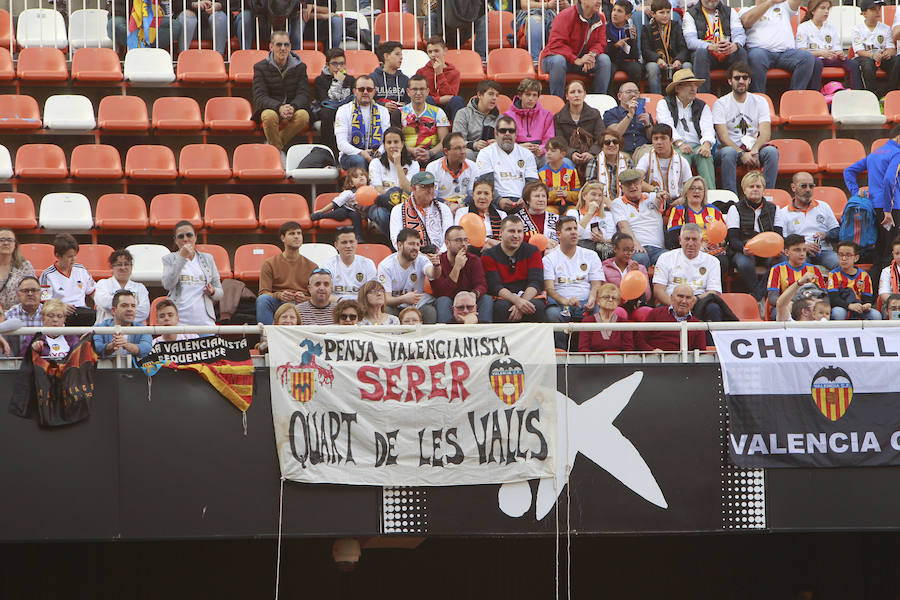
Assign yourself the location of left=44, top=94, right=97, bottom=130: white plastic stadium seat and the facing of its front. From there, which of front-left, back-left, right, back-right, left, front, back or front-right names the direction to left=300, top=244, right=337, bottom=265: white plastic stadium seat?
front-left

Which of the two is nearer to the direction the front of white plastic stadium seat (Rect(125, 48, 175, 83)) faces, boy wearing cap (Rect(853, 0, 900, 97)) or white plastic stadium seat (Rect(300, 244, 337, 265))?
the white plastic stadium seat

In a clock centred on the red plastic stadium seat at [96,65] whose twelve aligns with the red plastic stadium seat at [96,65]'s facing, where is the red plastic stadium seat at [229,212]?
the red plastic stadium seat at [229,212] is roughly at 11 o'clock from the red plastic stadium seat at [96,65].

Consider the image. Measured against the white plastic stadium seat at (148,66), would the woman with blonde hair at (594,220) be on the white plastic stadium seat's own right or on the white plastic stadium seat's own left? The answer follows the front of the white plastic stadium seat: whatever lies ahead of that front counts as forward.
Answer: on the white plastic stadium seat's own left

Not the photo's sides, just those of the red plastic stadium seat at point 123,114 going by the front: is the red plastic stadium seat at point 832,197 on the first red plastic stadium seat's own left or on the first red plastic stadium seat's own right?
on the first red plastic stadium seat's own left

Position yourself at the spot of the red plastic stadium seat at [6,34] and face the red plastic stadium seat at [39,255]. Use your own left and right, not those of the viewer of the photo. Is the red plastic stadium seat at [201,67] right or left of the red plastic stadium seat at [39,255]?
left

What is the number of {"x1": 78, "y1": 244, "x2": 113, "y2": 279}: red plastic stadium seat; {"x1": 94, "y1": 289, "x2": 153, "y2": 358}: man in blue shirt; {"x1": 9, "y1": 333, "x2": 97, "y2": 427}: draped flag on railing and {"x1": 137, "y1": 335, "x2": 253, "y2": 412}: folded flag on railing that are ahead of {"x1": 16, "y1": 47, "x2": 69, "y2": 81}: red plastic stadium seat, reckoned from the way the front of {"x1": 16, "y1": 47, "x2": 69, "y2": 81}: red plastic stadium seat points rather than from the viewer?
4

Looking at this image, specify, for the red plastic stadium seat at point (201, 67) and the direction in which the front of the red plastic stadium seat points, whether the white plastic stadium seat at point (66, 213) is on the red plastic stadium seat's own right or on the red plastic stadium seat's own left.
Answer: on the red plastic stadium seat's own right

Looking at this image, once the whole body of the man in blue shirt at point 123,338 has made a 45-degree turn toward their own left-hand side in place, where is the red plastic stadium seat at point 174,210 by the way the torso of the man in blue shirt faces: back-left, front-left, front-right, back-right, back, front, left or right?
back-left

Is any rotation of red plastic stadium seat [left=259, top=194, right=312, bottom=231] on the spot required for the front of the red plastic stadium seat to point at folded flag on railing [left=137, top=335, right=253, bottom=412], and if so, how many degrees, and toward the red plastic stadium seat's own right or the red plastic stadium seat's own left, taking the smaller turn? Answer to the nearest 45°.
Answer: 0° — it already faces it

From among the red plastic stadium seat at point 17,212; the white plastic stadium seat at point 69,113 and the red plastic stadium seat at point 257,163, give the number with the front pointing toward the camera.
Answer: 3

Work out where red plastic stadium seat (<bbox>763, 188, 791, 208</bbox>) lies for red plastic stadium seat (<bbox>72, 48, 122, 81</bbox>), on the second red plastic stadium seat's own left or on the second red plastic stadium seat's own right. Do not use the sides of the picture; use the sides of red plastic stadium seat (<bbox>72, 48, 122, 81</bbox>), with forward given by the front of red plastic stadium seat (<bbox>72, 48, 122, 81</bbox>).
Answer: on the second red plastic stadium seat's own left

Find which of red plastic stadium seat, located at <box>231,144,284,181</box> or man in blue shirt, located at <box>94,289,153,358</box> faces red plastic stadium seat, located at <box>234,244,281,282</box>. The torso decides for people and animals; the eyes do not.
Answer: red plastic stadium seat, located at <box>231,144,284,181</box>

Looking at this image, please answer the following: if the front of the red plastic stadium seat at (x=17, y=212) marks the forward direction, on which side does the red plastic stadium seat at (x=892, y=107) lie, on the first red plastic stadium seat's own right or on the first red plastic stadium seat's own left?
on the first red plastic stadium seat's own left
